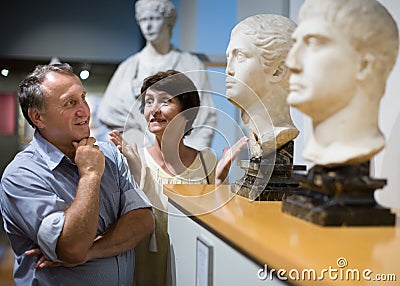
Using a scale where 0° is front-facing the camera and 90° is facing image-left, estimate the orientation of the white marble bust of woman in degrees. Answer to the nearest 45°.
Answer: approximately 45°

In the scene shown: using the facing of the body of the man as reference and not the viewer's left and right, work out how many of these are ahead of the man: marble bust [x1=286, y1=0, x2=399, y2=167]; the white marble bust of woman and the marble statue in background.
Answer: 2
